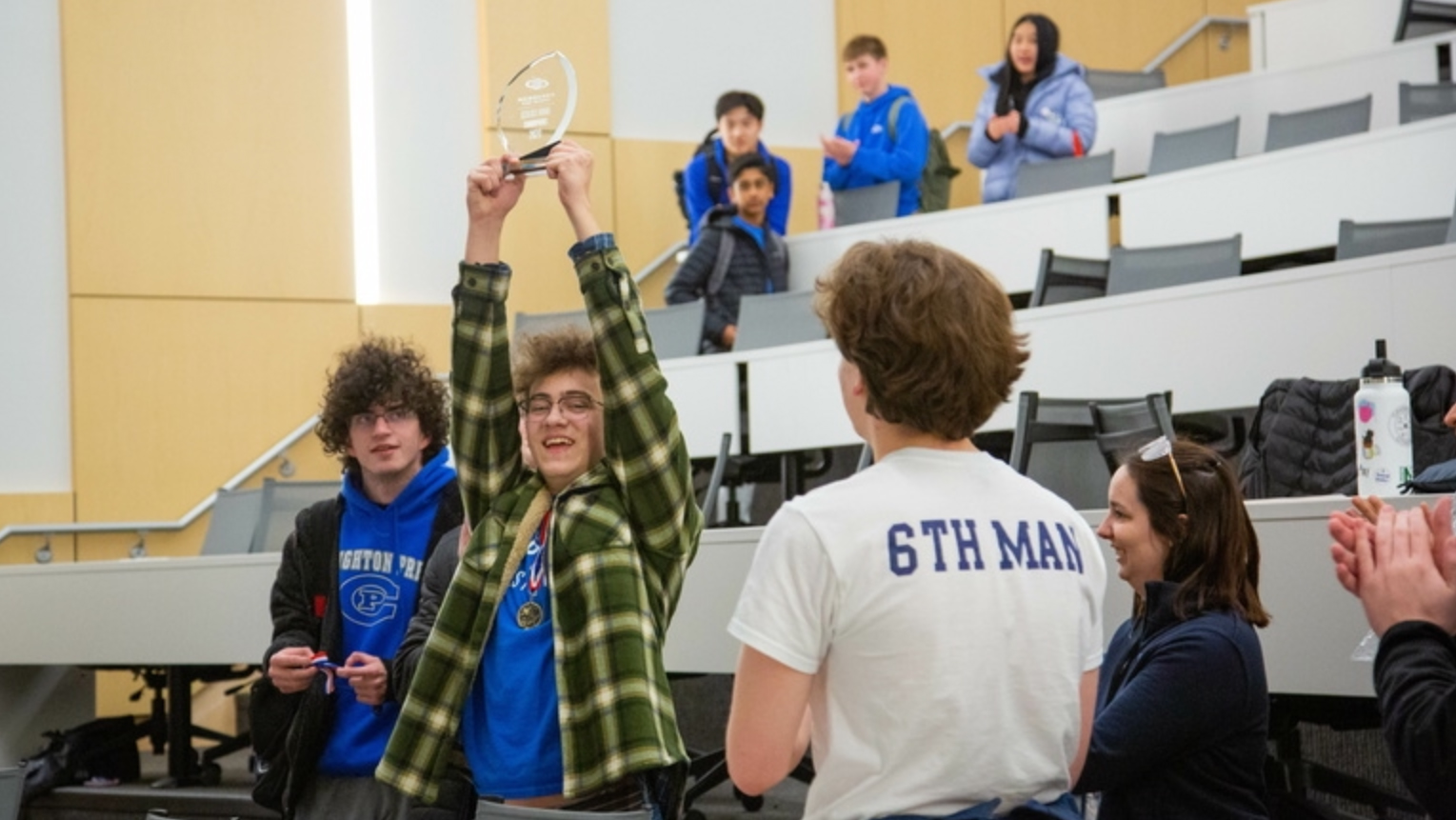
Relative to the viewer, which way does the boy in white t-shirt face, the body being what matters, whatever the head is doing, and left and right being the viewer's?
facing away from the viewer and to the left of the viewer

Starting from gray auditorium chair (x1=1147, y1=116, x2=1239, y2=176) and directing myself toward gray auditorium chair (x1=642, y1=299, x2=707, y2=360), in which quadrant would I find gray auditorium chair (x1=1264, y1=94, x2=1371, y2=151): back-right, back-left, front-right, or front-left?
back-left

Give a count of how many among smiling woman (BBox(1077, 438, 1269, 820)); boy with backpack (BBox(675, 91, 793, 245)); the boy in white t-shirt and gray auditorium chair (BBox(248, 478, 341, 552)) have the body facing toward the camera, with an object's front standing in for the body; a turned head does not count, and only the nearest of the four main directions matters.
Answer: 2

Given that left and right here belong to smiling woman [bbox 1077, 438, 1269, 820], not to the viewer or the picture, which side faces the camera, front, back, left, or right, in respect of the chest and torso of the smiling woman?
left

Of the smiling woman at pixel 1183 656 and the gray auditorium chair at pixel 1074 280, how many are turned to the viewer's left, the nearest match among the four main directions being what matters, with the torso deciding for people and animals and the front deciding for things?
1

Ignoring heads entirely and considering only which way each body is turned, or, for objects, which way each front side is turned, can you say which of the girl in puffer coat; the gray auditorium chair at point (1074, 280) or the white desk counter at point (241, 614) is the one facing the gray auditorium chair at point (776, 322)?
the girl in puffer coat
